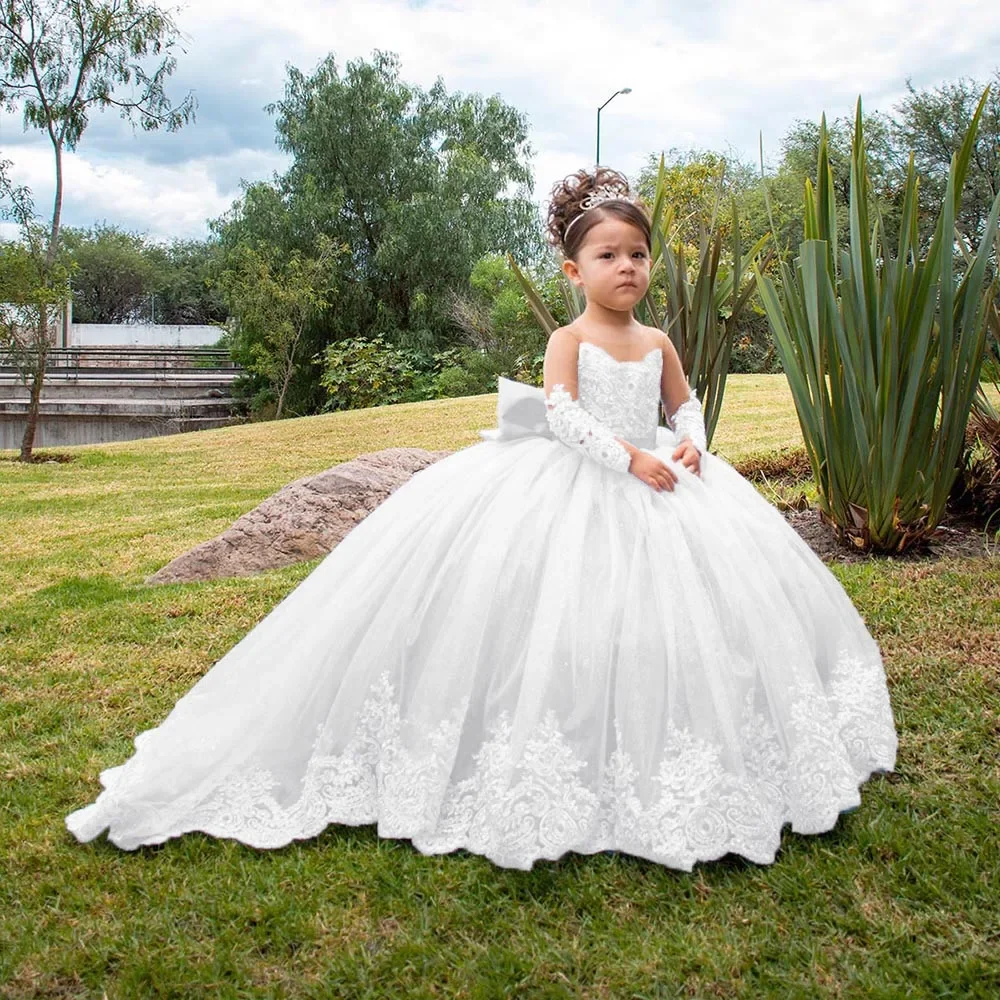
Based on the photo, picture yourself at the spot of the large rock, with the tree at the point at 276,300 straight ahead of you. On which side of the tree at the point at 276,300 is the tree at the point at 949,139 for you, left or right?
right

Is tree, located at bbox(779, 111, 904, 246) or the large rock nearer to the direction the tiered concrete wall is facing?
the large rock

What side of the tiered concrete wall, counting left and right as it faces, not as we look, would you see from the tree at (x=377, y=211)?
left

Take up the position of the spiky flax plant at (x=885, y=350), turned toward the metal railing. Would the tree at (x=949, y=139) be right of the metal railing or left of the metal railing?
right

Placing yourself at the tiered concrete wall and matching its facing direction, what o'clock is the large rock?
The large rock is roughly at 12 o'clock from the tiered concrete wall.

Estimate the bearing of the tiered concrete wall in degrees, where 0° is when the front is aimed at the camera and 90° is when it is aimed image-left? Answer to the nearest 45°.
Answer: approximately 0°

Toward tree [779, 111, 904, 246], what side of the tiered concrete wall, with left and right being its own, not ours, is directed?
left
